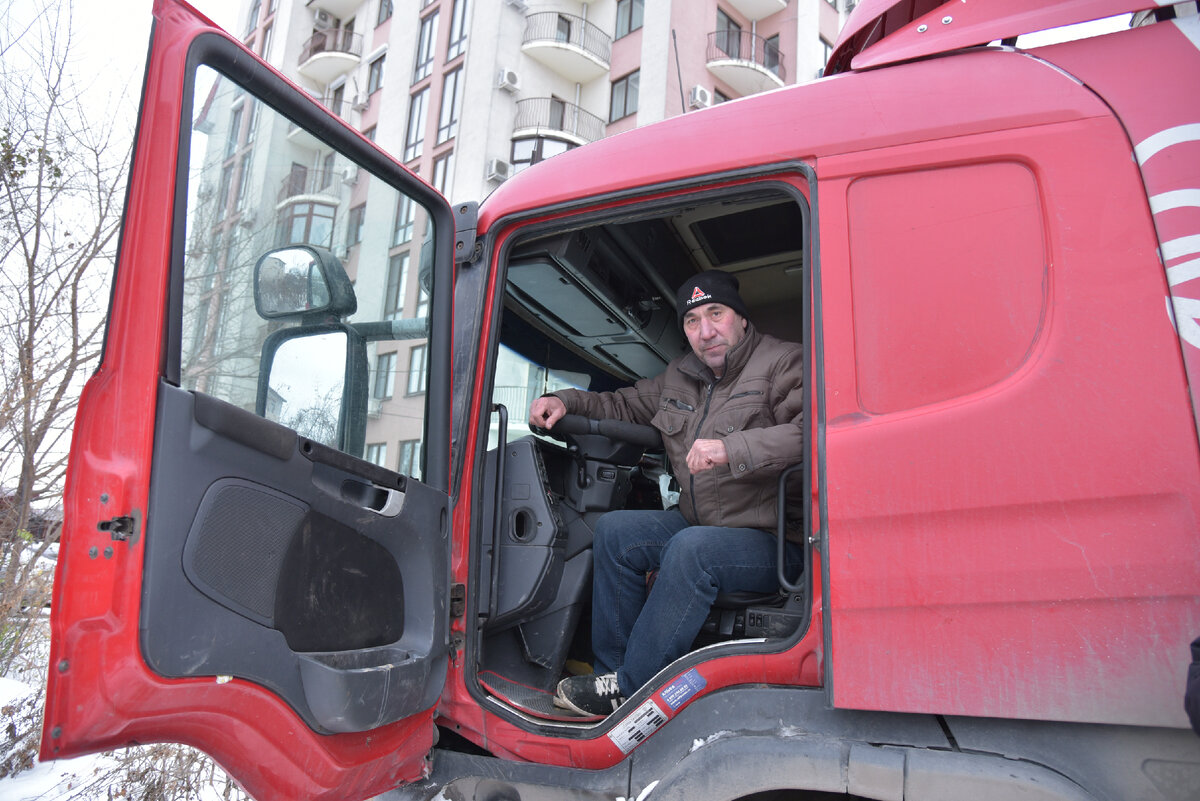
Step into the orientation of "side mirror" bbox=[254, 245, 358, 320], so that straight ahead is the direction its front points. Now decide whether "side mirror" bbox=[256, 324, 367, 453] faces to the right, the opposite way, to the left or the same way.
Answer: the same way

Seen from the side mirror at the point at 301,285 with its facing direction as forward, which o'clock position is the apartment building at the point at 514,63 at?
The apartment building is roughly at 5 o'clock from the side mirror.

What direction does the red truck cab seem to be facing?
to the viewer's left

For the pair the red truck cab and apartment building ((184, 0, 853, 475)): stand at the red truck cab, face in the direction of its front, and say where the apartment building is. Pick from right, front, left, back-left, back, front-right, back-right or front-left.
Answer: right

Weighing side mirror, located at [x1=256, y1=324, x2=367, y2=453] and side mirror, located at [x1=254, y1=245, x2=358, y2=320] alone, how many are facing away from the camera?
0

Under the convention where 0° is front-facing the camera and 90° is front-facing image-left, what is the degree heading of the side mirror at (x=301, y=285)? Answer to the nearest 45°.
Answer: approximately 45°

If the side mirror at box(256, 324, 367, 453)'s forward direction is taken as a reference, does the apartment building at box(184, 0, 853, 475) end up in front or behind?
behind

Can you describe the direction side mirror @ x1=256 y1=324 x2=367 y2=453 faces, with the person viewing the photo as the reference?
facing the viewer and to the left of the viewer
